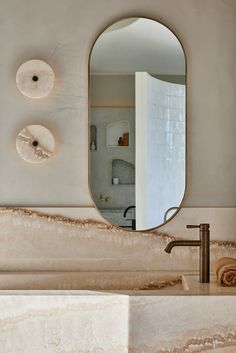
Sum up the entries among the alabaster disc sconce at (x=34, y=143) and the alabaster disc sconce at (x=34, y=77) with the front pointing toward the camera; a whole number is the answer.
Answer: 2

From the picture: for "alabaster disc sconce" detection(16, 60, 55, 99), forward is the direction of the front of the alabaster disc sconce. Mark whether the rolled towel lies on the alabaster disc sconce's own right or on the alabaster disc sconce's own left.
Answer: on the alabaster disc sconce's own left

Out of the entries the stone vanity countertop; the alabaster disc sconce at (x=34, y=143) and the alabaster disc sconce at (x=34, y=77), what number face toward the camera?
3

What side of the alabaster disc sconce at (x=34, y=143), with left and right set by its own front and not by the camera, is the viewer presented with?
front

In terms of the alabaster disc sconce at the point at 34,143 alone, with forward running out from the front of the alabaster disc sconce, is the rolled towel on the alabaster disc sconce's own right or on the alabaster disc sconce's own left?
on the alabaster disc sconce's own left
